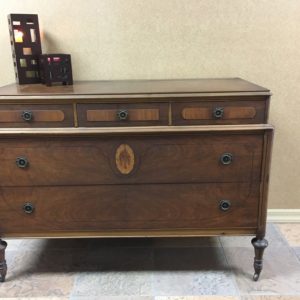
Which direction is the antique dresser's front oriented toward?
toward the camera
